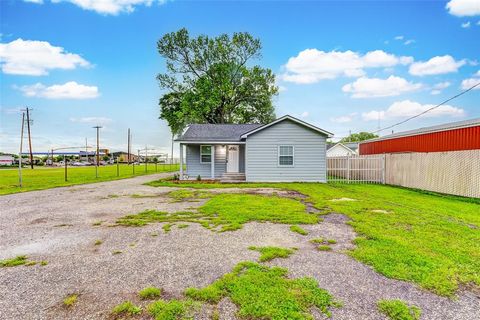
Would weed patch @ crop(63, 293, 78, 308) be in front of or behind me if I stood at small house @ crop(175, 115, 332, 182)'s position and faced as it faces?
in front

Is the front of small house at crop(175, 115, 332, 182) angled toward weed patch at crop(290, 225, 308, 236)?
yes

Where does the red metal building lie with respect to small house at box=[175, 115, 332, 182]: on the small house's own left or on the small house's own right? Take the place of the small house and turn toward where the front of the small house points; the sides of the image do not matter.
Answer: on the small house's own left

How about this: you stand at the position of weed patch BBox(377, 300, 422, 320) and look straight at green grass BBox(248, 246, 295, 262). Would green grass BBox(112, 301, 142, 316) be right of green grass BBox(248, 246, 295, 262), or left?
left

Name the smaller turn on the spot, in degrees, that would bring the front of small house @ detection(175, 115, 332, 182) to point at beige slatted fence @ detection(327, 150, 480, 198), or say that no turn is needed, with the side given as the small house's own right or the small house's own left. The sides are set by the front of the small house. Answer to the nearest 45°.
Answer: approximately 45° to the small house's own left

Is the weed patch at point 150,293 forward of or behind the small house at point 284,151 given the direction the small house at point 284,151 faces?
forward

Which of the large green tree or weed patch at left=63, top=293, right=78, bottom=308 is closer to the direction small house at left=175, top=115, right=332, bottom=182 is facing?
the weed patch

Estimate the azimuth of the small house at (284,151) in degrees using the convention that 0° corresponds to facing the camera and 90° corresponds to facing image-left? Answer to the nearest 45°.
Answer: approximately 0°

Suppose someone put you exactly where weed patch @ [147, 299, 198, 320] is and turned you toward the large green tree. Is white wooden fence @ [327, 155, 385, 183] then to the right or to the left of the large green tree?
right
